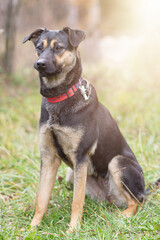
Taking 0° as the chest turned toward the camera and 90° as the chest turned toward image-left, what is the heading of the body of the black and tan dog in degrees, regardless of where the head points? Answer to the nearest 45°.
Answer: approximately 45°
